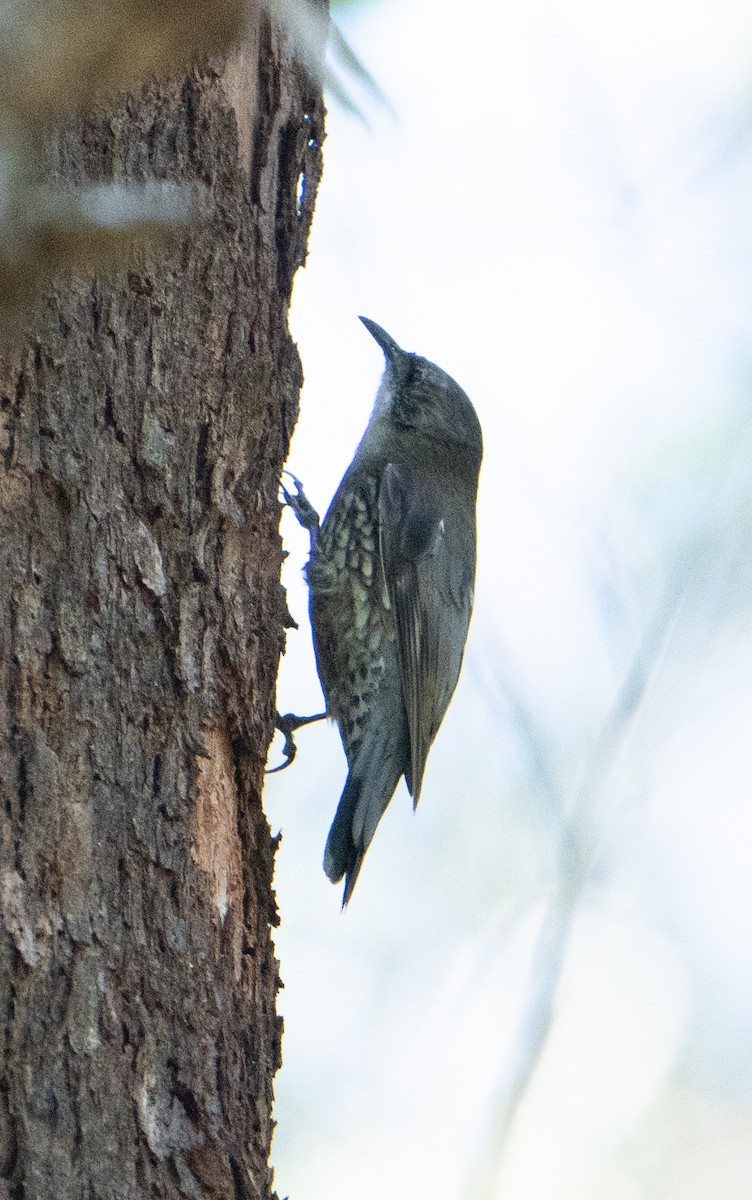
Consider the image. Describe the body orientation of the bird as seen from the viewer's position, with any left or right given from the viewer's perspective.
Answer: facing to the left of the viewer
